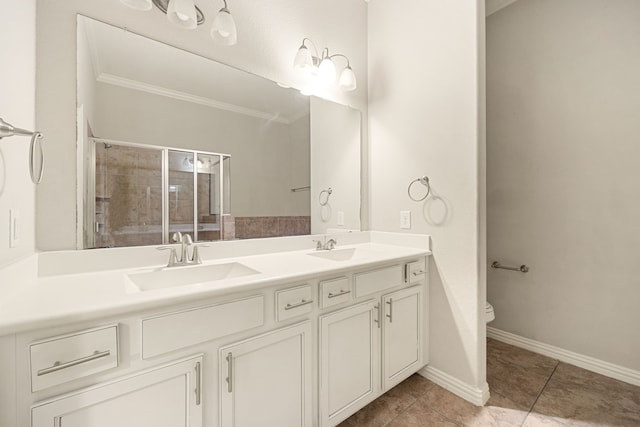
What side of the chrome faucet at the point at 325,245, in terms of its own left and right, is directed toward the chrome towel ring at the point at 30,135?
right

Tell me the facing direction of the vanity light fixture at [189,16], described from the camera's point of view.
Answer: facing the viewer and to the right of the viewer

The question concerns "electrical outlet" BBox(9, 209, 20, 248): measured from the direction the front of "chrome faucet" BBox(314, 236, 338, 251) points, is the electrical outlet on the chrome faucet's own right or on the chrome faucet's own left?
on the chrome faucet's own right

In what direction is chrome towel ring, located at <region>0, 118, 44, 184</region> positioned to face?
to the viewer's right

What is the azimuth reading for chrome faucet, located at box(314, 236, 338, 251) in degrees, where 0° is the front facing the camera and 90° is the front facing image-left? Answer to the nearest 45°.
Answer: approximately 315°

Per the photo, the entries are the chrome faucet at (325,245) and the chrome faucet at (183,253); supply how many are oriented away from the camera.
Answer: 0

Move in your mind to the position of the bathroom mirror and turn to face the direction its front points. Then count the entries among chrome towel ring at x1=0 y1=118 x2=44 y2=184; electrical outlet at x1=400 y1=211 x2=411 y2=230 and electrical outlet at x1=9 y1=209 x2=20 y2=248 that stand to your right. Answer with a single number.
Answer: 2

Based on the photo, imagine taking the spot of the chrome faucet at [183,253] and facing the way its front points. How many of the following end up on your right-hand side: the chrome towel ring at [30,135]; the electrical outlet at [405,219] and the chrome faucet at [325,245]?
1

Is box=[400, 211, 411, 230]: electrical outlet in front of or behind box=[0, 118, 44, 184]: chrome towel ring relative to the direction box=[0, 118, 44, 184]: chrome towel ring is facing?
in front

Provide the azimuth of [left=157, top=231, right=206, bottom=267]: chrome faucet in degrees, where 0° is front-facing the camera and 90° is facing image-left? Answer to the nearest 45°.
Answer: approximately 315°
